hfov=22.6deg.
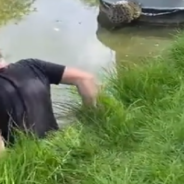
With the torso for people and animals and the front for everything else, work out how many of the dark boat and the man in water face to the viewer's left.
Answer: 1

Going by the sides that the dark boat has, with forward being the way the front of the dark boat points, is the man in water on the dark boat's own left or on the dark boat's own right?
on the dark boat's own left

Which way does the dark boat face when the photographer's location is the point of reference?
facing to the left of the viewer

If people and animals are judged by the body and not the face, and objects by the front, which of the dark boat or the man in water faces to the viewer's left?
the dark boat
